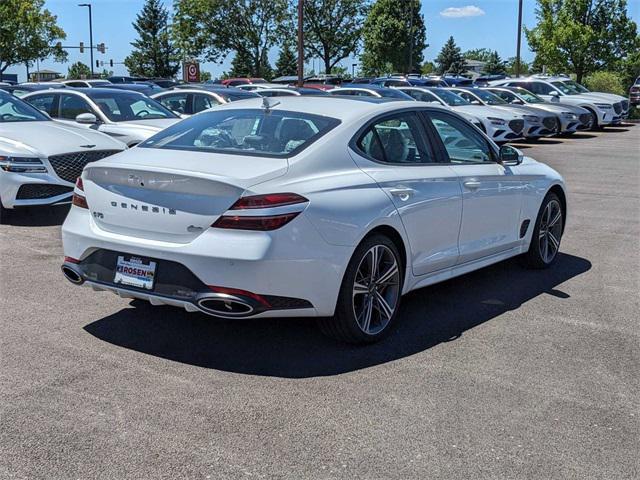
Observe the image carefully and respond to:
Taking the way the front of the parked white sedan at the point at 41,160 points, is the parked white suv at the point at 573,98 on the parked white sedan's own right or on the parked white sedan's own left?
on the parked white sedan's own left

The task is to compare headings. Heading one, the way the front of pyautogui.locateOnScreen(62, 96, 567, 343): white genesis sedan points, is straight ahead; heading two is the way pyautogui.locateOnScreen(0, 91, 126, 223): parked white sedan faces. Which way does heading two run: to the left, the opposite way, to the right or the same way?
to the right

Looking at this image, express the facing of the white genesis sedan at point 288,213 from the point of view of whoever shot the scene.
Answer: facing away from the viewer and to the right of the viewer

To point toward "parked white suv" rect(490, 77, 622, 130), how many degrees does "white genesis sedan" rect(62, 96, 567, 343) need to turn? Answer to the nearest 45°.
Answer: approximately 45° to its left

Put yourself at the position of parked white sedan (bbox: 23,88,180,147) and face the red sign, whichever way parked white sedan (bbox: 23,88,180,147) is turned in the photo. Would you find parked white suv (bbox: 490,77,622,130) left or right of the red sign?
right

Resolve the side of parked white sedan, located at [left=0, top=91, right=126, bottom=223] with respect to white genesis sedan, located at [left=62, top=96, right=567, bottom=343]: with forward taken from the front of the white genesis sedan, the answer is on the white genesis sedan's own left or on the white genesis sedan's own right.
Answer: on the white genesis sedan's own left

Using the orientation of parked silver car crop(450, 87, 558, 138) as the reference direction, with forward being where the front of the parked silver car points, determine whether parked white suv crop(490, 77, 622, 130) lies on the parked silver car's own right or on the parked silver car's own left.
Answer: on the parked silver car's own left

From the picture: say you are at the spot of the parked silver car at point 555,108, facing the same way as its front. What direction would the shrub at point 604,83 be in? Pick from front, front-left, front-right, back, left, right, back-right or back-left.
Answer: back-left

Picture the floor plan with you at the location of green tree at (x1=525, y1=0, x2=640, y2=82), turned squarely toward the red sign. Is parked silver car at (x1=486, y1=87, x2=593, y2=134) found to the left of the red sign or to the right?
left

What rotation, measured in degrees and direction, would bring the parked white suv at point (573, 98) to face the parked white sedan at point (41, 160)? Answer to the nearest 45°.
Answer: approximately 45° to its right
